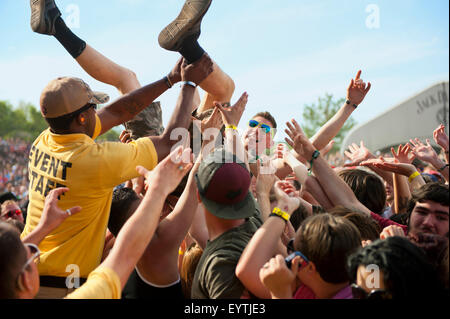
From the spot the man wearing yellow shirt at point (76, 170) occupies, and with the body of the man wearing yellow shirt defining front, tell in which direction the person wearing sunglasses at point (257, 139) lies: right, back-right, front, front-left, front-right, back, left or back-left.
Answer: front

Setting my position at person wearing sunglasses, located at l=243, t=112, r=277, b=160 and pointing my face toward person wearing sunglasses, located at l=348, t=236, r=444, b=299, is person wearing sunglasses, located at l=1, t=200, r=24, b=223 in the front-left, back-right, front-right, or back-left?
back-right

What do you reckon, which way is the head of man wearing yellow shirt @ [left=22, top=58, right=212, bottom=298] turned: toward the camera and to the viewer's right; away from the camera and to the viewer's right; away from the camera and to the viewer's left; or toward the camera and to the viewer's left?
away from the camera and to the viewer's right

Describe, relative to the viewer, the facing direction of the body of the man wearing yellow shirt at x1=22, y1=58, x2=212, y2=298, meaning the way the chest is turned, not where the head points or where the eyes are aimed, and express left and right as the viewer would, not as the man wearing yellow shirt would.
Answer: facing away from the viewer and to the right of the viewer

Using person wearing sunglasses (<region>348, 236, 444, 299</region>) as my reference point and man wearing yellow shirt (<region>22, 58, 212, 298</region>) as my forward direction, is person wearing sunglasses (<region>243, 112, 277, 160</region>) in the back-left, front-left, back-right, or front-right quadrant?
front-right

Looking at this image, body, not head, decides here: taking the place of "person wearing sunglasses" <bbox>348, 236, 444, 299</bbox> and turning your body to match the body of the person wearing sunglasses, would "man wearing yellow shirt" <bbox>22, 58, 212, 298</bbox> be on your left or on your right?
on your right

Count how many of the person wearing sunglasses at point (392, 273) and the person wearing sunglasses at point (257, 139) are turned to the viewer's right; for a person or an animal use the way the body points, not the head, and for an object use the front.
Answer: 0

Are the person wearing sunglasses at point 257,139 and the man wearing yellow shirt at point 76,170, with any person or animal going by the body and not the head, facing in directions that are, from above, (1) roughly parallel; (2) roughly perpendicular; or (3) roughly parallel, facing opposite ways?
roughly parallel, facing opposite ways

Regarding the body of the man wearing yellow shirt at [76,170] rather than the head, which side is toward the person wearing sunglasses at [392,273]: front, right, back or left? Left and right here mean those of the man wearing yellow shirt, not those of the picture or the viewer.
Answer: right

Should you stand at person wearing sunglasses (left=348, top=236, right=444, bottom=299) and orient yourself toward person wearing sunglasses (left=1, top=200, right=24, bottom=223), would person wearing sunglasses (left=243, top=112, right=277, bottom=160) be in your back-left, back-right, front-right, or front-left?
front-right

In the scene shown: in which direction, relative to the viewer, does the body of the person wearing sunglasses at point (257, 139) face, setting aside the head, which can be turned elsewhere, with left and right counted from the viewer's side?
facing the viewer and to the left of the viewer

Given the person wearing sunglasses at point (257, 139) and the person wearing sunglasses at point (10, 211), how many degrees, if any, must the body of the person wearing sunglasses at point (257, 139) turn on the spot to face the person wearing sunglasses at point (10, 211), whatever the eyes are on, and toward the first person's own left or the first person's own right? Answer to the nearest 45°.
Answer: approximately 45° to the first person's own right
